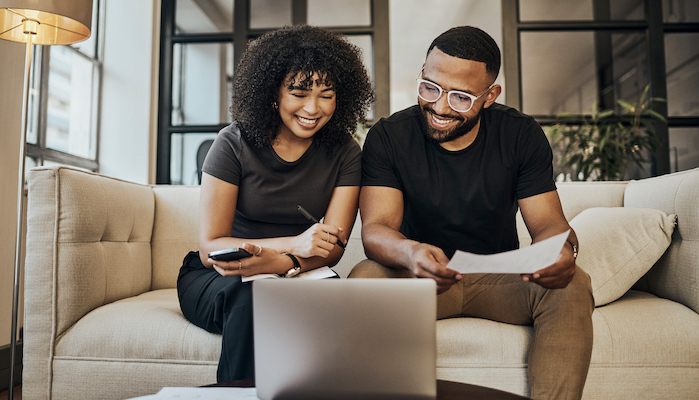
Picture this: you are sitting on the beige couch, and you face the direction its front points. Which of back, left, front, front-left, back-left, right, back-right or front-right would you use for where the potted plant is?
back-left

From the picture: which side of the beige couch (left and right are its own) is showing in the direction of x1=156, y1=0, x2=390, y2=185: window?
back

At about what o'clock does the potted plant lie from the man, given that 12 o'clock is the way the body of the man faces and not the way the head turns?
The potted plant is roughly at 7 o'clock from the man.

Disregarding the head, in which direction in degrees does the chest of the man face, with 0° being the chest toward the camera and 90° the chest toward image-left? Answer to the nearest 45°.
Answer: approximately 0°

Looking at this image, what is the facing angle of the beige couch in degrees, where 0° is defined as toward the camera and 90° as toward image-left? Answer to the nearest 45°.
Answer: approximately 0°

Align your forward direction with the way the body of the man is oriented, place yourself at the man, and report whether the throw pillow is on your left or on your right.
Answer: on your left

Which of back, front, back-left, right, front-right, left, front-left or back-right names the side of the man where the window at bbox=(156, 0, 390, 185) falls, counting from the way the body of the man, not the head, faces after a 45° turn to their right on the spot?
right

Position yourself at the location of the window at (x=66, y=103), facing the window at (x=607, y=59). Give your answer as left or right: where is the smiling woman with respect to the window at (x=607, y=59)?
right

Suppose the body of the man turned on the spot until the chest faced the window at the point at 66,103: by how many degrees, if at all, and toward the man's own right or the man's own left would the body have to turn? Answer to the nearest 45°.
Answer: approximately 90° to the man's own right

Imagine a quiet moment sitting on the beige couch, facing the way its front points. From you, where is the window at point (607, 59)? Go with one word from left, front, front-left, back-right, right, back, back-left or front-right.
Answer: back-left
